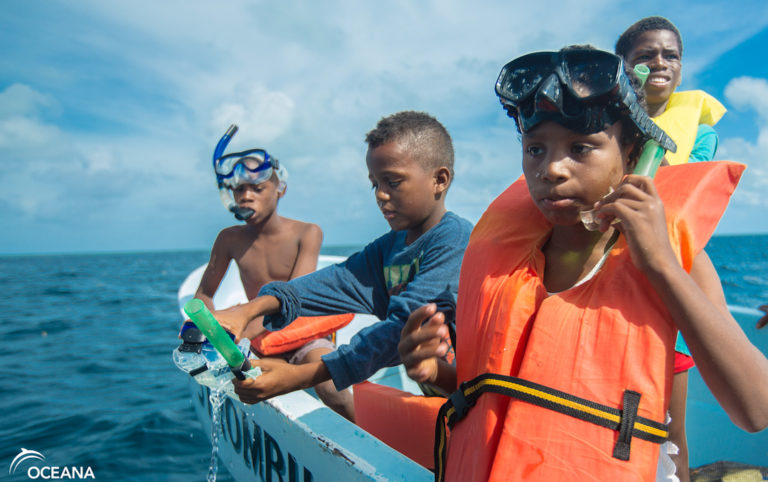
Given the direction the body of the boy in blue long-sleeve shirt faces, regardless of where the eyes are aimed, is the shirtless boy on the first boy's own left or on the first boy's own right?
on the first boy's own right

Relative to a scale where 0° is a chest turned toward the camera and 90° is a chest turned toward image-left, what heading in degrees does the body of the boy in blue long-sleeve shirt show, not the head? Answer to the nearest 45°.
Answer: approximately 45°

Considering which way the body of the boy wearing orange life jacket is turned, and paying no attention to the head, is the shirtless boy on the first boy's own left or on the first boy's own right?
on the first boy's own right

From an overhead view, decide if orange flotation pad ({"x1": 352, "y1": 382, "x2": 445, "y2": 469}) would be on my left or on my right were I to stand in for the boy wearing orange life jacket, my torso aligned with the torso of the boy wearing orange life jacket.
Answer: on my right

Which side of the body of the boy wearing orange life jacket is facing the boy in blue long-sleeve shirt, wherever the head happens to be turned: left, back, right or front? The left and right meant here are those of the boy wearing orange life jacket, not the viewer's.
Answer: right

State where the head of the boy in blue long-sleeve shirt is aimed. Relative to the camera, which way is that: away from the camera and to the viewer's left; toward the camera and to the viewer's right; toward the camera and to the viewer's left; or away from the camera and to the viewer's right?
toward the camera and to the viewer's left

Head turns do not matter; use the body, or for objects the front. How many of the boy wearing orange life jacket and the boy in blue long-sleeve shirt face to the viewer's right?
0

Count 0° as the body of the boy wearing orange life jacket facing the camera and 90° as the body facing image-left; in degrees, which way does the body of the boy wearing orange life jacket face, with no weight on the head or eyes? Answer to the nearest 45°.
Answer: approximately 45°

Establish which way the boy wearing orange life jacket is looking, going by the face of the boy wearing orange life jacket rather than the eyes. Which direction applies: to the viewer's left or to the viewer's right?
to the viewer's left
